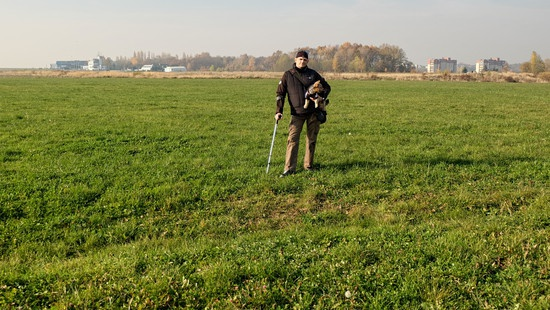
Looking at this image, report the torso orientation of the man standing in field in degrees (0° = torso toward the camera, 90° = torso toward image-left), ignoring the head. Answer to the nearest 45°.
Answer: approximately 0°
